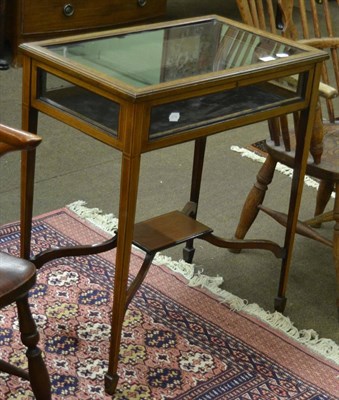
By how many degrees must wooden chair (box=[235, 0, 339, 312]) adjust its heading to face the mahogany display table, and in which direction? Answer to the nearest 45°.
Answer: approximately 90° to its right
